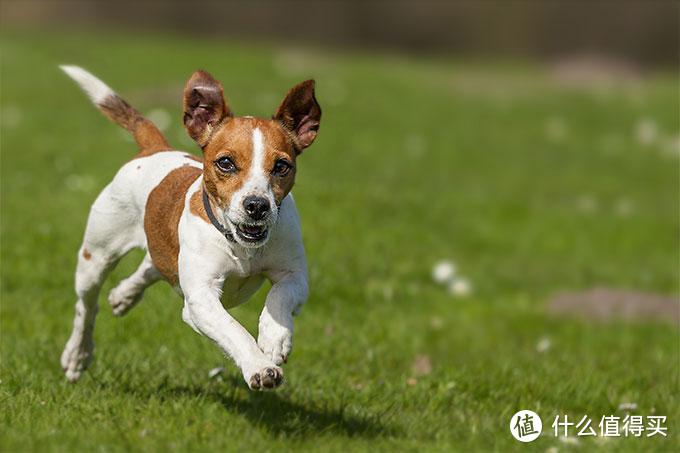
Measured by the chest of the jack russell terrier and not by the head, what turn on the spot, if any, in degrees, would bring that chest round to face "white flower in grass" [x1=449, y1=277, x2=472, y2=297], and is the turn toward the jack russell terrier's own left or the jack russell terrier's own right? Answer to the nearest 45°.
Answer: approximately 90° to the jack russell terrier's own left

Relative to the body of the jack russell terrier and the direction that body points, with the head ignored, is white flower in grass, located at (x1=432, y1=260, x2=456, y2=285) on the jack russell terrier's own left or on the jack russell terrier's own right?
on the jack russell terrier's own left

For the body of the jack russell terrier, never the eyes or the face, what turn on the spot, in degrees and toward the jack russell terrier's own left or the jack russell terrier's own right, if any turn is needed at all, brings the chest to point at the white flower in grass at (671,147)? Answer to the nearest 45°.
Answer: approximately 90° to the jack russell terrier's own left

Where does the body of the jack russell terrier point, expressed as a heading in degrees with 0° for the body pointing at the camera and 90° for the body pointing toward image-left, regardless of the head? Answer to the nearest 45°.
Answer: approximately 315°

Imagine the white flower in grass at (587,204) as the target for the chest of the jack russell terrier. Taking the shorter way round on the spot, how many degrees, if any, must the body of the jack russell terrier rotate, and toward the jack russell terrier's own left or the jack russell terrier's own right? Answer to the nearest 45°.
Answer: approximately 90° to the jack russell terrier's own left

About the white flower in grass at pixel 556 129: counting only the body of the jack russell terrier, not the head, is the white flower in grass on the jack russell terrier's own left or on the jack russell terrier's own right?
on the jack russell terrier's own left

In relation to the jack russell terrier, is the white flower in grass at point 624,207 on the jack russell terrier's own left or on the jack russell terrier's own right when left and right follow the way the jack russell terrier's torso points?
on the jack russell terrier's own left

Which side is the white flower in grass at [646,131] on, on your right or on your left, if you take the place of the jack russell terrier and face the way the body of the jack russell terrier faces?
on your left
